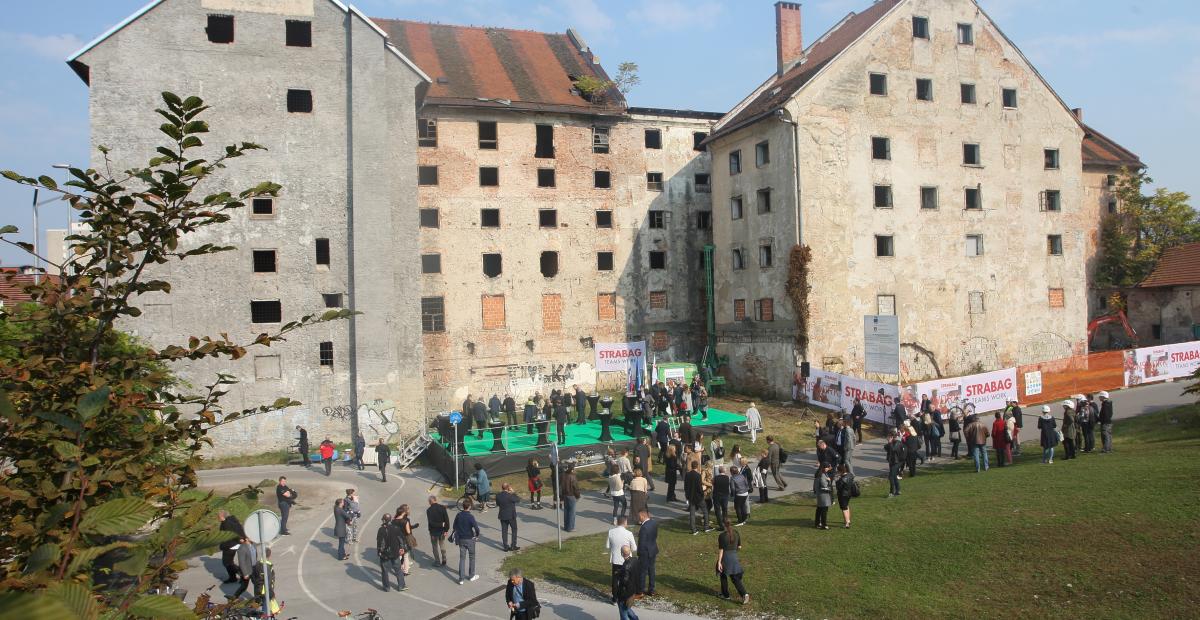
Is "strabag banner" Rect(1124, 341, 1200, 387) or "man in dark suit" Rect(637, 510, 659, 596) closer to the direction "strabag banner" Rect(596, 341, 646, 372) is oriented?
the man in dark suit

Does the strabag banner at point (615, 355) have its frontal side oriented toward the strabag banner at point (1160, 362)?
no

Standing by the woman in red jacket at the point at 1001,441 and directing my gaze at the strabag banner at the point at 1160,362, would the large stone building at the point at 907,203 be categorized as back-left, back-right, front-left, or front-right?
front-left

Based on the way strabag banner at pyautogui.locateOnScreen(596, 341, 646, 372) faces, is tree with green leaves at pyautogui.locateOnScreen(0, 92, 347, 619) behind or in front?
in front

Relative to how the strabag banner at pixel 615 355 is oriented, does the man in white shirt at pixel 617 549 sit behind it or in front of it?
in front

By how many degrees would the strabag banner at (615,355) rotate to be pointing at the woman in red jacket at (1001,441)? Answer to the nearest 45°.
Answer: approximately 45° to its left

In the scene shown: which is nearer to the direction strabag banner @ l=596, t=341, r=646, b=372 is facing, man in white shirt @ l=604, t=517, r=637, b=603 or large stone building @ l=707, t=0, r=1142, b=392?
the man in white shirt

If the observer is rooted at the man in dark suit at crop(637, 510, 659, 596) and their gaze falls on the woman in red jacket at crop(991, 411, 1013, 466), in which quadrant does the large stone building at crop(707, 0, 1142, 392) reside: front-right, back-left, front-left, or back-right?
front-left

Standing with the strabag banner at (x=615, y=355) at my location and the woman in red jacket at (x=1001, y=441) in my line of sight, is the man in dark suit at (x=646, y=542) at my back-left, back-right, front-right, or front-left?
front-right

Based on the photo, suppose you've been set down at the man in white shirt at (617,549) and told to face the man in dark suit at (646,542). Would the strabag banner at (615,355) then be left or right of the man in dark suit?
left

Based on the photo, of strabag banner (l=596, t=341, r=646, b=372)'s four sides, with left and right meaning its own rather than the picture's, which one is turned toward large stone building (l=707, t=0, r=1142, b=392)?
left

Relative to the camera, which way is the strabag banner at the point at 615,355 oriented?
toward the camera

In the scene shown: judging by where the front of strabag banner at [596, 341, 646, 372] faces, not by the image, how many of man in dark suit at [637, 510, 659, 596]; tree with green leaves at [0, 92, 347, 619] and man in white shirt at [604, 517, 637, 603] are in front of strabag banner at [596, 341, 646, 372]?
3

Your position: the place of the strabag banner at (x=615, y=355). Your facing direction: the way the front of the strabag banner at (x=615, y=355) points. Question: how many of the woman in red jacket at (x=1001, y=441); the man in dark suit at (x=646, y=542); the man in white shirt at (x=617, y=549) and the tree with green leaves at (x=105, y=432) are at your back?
0
